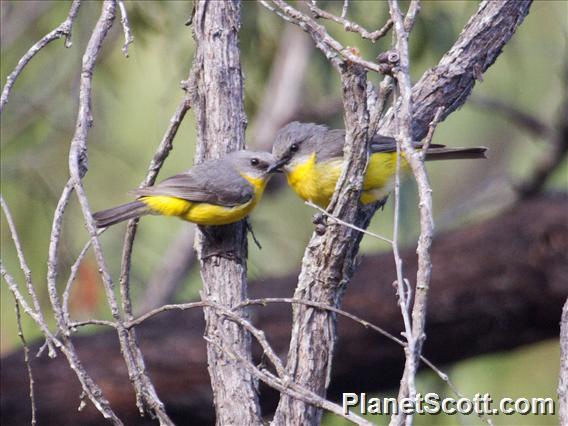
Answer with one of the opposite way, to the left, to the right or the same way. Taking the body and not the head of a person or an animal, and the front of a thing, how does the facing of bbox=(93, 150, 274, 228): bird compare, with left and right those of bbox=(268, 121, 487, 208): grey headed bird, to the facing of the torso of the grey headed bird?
the opposite way

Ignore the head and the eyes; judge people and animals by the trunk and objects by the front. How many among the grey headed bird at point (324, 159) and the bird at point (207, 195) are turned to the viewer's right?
1

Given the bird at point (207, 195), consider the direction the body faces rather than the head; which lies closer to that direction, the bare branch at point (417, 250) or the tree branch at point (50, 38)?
the bare branch

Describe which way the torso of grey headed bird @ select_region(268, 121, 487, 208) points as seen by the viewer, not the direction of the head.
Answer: to the viewer's left

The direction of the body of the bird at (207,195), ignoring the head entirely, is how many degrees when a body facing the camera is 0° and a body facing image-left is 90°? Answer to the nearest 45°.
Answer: approximately 270°
